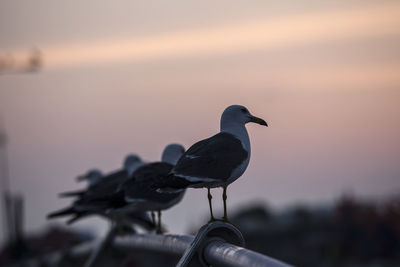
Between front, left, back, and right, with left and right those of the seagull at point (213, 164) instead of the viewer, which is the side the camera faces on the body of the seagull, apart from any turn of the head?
right

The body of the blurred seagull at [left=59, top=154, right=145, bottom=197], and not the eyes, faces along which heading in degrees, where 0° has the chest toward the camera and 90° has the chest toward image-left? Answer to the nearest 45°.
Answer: approximately 270°

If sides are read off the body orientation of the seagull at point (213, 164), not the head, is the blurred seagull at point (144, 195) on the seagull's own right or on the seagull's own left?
on the seagull's own left

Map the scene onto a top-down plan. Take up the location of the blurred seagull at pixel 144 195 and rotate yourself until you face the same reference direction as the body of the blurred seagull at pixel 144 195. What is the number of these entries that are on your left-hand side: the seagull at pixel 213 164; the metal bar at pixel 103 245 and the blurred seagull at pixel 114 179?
1

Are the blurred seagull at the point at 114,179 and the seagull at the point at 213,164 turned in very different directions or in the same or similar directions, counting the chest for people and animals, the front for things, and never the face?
same or similar directions

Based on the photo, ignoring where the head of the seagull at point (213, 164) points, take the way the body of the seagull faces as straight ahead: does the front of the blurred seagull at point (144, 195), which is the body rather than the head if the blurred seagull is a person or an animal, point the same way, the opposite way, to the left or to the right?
the same way

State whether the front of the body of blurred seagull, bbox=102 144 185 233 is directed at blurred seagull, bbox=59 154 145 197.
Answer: no

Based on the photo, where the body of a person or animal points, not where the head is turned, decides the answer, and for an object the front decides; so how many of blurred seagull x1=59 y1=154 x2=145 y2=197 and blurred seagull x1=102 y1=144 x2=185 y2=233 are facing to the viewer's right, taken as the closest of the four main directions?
2

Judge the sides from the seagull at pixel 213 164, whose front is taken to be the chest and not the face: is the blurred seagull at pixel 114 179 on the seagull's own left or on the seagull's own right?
on the seagull's own left

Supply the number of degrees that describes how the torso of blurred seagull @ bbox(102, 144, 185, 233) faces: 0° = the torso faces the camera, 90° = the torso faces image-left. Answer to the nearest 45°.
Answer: approximately 270°
